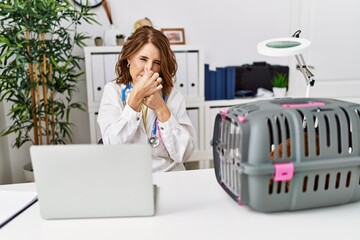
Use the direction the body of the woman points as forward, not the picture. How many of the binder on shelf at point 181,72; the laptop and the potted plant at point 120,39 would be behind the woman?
2

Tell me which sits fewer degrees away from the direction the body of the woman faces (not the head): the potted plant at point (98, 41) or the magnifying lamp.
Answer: the magnifying lamp

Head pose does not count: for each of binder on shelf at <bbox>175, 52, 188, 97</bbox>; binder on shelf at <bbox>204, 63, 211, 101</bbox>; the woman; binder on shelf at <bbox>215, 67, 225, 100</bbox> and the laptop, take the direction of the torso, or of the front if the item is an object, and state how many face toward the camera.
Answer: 4

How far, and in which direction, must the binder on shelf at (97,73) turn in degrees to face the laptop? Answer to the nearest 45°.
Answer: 0° — it already faces it

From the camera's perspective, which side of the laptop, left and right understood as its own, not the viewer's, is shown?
back
